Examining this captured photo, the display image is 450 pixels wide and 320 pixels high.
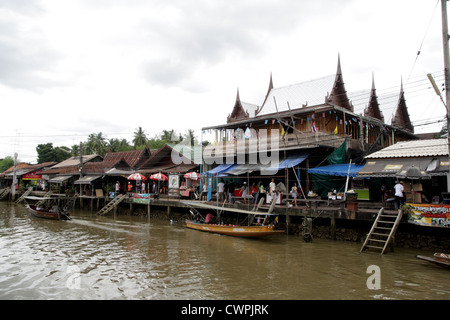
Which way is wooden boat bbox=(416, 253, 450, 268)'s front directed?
to the viewer's left

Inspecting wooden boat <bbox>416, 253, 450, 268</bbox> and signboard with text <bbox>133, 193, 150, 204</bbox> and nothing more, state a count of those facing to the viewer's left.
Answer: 1

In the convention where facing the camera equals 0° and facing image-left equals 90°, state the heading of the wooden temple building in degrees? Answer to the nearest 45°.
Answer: approximately 45°

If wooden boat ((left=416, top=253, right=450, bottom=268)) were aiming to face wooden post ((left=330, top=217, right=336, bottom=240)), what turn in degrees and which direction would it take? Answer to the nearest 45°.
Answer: approximately 45° to its right

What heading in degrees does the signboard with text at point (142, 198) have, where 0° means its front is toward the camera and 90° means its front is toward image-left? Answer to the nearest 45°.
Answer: approximately 0°
